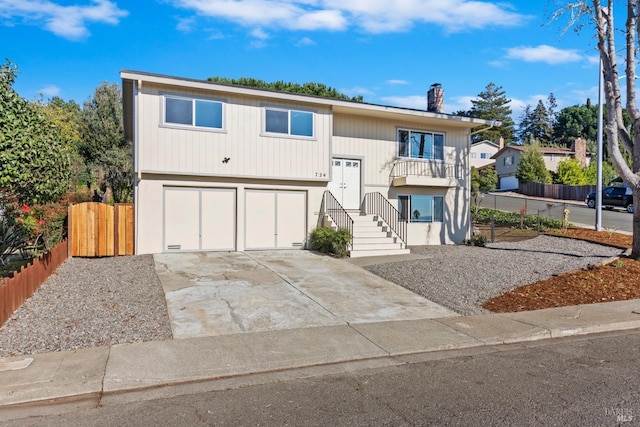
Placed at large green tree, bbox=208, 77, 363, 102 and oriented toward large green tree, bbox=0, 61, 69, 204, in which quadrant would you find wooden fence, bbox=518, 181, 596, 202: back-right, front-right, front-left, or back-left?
back-left

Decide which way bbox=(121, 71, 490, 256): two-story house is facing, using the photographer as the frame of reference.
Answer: facing the viewer

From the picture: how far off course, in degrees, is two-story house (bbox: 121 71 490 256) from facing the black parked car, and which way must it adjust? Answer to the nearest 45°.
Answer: approximately 135° to its left

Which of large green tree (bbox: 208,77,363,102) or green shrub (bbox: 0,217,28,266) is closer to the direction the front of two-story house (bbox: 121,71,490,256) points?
the green shrub

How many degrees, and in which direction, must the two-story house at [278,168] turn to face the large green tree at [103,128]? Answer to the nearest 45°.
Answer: approximately 135° to its right

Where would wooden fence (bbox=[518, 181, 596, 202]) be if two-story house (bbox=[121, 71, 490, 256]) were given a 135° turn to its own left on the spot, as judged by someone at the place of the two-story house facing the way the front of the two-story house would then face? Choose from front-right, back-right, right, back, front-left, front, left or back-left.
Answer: front

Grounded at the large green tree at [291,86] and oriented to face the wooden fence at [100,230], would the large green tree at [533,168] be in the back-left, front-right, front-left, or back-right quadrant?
back-left

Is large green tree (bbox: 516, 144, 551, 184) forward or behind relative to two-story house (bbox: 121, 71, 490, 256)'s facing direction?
behind

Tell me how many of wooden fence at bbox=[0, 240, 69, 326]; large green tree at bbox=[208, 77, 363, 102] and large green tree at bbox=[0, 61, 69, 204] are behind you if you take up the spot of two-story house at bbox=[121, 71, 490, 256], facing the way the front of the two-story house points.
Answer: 1

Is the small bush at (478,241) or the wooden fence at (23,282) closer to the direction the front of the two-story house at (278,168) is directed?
the wooden fence

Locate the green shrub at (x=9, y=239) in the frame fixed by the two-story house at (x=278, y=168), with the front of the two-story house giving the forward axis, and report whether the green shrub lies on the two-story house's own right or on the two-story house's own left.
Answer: on the two-story house's own right

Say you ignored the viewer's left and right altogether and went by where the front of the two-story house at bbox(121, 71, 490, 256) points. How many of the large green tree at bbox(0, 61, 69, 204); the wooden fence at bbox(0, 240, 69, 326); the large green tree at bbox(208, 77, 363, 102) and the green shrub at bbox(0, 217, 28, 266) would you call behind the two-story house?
1

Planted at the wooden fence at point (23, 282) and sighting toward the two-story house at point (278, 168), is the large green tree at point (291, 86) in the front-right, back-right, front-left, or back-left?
front-left

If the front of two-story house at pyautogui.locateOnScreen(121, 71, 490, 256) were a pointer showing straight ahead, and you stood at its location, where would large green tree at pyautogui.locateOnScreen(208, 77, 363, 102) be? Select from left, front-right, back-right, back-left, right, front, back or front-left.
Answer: back
